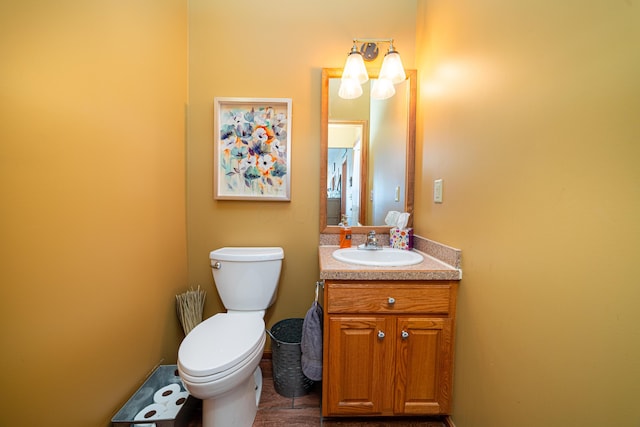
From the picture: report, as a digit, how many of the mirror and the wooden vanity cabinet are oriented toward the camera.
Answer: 2

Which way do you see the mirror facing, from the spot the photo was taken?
facing the viewer

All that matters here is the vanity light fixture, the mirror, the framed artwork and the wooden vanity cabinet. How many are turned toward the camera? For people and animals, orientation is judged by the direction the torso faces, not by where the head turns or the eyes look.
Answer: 4

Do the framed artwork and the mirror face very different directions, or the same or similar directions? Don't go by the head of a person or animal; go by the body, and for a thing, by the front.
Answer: same or similar directions

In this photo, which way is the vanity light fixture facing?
toward the camera

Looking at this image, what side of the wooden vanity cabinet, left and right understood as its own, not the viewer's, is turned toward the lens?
front

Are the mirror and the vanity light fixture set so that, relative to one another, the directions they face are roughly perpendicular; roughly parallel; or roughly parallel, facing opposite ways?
roughly parallel

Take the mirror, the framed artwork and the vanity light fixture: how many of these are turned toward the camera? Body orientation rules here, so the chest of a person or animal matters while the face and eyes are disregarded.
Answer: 3

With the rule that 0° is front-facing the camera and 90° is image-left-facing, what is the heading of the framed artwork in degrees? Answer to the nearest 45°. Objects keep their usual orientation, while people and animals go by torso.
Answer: approximately 0°

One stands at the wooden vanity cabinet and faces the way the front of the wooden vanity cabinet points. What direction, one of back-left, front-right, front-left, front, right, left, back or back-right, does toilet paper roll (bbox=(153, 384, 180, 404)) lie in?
right

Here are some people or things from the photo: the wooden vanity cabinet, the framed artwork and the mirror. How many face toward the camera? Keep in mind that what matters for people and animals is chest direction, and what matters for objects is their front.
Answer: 3
